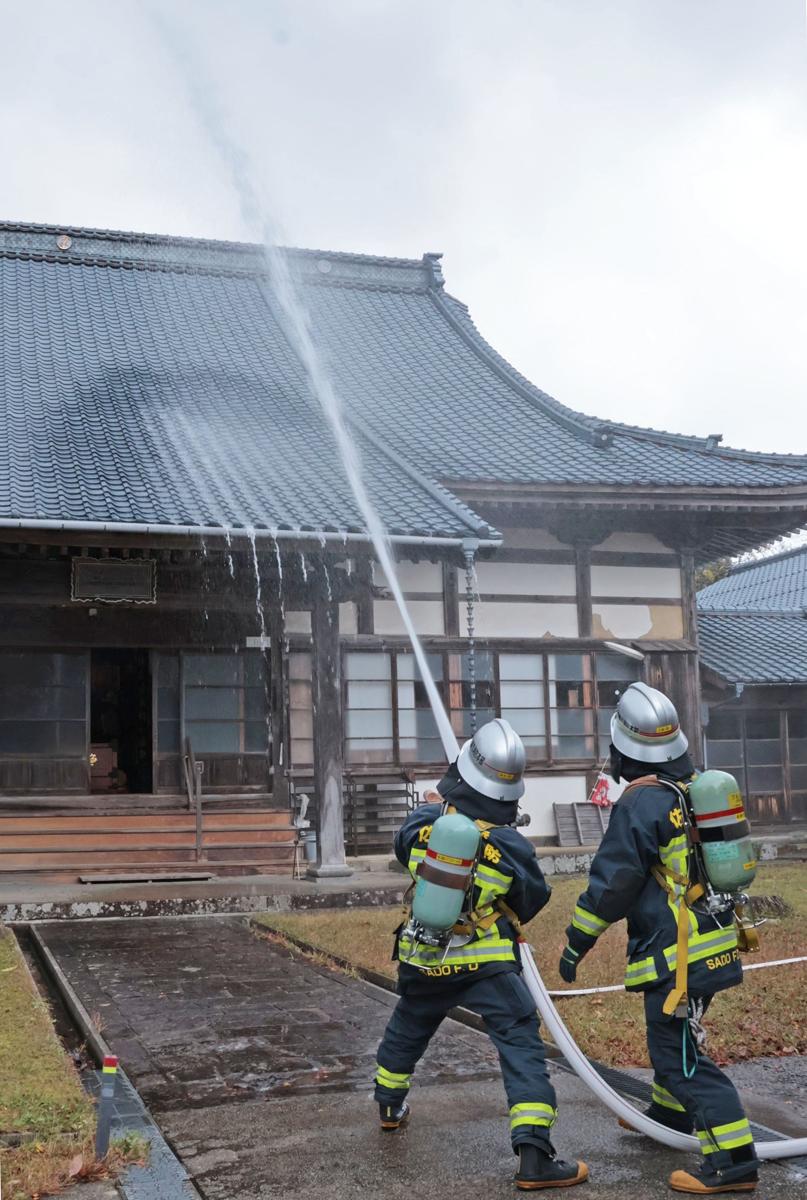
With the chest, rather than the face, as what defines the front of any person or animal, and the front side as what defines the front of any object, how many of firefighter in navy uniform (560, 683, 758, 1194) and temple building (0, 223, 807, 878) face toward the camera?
1

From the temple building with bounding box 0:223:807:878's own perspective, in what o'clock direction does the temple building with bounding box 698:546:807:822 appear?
the temple building with bounding box 698:546:807:822 is roughly at 8 o'clock from the temple building with bounding box 0:223:807:878.

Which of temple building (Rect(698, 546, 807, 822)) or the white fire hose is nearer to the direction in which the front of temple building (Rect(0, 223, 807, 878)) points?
the white fire hose

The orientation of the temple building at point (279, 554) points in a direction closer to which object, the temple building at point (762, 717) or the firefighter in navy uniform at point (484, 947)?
the firefighter in navy uniform

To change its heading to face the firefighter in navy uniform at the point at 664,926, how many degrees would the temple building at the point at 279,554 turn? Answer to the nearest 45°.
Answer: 0° — it already faces them

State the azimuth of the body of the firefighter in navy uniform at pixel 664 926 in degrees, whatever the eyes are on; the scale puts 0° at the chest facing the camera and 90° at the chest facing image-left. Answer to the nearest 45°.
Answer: approximately 135°

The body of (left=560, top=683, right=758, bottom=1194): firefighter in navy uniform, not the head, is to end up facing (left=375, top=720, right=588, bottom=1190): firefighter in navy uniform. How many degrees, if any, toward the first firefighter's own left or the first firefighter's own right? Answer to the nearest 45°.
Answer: approximately 45° to the first firefighter's own left

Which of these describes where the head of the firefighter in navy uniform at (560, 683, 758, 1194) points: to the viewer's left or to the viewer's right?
to the viewer's left

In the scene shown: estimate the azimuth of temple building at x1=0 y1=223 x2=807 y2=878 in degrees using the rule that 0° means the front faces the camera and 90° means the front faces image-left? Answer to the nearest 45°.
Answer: approximately 0°
